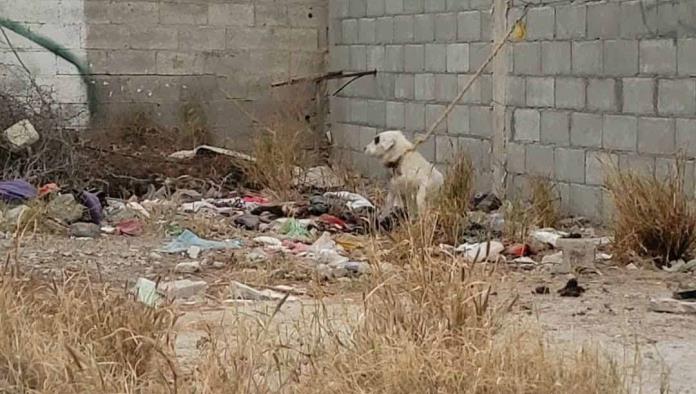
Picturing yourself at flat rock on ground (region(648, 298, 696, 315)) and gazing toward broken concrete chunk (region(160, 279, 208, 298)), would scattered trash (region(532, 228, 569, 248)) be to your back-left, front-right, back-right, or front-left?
front-right

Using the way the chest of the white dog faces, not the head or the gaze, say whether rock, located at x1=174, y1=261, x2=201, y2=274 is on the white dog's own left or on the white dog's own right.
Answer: on the white dog's own left

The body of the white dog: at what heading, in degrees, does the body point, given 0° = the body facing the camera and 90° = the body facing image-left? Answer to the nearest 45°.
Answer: approximately 90°

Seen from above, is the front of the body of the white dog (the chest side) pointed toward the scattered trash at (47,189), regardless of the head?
yes

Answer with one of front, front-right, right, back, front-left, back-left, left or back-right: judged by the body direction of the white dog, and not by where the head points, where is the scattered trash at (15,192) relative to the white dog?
front

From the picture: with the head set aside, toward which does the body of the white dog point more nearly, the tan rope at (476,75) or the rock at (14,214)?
the rock

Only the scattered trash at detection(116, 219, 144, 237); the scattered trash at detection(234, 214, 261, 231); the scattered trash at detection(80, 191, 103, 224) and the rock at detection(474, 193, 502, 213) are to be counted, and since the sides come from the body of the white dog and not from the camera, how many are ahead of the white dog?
3

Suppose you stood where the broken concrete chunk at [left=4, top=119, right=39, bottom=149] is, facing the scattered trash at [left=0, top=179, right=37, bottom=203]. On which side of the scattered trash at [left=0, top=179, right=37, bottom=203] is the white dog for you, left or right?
left

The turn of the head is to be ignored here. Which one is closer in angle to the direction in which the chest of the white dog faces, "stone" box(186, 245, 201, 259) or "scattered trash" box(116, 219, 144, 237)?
the scattered trash
